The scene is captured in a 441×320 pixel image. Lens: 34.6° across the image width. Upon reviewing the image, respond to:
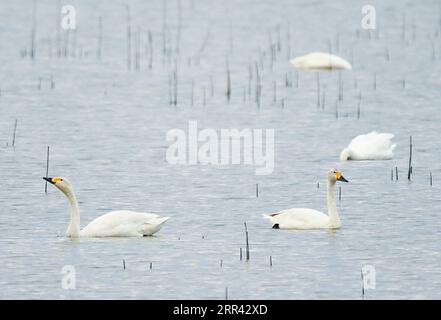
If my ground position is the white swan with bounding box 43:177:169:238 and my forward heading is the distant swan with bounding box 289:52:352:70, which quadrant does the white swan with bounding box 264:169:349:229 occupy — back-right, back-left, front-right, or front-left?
front-right

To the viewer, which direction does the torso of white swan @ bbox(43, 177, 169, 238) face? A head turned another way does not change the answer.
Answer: to the viewer's left

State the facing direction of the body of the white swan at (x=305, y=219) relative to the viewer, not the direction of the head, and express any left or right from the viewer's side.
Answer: facing to the right of the viewer

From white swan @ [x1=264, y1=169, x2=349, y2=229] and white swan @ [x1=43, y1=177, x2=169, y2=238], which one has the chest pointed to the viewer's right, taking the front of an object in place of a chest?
white swan @ [x1=264, y1=169, x2=349, y2=229]

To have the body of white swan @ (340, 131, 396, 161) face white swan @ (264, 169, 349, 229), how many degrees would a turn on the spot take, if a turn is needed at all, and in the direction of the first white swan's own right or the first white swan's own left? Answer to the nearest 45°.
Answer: approximately 90° to the first white swan's own left

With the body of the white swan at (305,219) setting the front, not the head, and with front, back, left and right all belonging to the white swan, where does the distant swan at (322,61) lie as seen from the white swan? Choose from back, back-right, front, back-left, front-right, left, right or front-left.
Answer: left

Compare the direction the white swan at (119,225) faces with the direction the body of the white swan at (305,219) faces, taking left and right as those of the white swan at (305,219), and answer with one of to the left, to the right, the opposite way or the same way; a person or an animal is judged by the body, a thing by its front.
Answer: the opposite way

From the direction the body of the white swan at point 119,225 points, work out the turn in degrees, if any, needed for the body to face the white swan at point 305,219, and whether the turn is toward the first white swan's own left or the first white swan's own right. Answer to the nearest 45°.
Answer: approximately 180°
